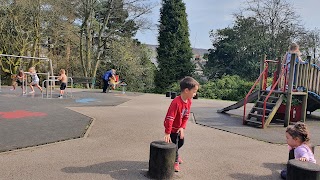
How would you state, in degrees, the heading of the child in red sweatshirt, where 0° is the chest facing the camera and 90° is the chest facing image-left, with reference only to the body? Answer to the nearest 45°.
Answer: approximately 315°

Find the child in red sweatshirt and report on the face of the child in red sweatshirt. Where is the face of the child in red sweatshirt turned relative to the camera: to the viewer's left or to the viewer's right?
to the viewer's right

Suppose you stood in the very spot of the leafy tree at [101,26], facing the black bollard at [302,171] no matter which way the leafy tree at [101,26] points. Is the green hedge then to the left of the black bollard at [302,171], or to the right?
left

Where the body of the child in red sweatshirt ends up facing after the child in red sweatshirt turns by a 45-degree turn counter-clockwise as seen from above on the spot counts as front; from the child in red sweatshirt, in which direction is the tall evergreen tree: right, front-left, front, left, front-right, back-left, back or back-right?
left

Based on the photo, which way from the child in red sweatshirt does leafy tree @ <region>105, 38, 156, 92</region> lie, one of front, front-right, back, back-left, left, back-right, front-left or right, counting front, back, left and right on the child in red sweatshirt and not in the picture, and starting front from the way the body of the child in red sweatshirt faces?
back-left

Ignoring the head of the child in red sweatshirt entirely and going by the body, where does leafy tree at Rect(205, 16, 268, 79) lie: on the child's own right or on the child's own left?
on the child's own left
